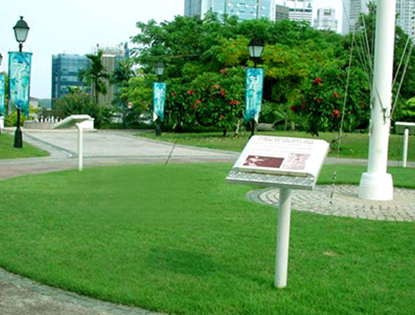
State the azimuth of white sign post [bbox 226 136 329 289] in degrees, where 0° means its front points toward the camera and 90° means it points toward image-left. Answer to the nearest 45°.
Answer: approximately 0°

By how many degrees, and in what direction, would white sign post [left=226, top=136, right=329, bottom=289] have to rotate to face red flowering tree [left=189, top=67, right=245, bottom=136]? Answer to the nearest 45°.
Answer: approximately 180°

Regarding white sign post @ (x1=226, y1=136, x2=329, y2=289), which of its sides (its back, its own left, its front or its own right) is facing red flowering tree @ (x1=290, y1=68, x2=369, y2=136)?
back

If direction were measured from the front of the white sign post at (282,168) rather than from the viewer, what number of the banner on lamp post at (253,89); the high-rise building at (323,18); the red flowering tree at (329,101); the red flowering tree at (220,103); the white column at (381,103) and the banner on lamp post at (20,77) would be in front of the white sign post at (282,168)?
0

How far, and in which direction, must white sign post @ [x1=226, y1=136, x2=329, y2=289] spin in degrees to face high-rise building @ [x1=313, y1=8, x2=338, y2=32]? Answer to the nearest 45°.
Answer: approximately 180°

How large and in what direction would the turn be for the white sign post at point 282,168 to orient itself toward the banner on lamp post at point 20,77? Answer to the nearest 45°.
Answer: approximately 135° to its right

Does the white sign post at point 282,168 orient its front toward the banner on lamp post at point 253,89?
no

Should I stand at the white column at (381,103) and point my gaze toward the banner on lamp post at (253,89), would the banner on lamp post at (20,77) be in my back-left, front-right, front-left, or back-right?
front-left

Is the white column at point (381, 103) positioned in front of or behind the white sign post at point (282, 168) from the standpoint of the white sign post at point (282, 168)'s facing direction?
behind

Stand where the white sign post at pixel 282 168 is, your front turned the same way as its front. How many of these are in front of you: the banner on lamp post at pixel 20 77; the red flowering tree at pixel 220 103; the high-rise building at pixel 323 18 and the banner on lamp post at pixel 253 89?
0
